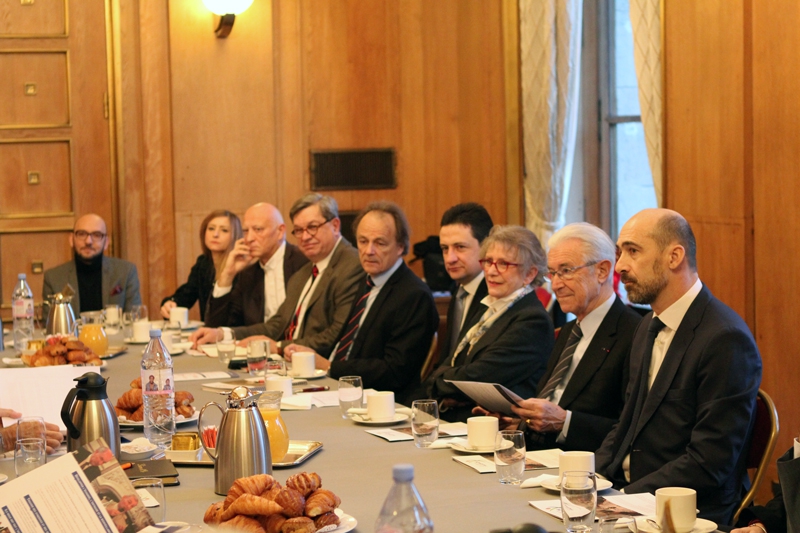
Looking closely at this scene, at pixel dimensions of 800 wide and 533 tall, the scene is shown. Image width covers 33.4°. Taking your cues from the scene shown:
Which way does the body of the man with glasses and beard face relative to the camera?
toward the camera

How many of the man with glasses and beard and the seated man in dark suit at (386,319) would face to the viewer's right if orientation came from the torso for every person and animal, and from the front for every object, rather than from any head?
0

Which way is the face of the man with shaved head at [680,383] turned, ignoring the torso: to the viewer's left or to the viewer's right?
to the viewer's left

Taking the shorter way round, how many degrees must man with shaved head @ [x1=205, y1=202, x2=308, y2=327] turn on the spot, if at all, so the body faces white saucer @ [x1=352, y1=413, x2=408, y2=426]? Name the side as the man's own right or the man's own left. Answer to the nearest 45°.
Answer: approximately 45° to the man's own left

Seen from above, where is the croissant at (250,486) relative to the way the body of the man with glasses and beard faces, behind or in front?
in front

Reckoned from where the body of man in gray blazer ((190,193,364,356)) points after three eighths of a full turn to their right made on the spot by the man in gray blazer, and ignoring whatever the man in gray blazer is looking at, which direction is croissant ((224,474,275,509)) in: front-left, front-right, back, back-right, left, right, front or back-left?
back

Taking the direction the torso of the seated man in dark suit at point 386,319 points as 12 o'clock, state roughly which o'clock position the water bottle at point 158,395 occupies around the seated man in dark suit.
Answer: The water bottle is roughly at 11 o'clock from the seated man in dark suit.

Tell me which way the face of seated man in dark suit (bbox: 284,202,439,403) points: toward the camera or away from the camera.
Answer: toward the camera

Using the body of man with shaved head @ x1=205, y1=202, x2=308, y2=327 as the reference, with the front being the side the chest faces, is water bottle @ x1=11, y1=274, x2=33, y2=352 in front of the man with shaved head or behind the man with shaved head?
in front

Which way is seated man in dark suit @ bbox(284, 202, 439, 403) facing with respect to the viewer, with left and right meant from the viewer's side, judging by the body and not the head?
facing the viewer and to the left of the viewer

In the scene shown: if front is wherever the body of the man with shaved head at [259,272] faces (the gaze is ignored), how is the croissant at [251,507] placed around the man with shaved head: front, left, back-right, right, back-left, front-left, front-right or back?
front-left

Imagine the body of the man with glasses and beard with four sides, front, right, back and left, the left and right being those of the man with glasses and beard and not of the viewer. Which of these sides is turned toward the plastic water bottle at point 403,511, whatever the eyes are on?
front

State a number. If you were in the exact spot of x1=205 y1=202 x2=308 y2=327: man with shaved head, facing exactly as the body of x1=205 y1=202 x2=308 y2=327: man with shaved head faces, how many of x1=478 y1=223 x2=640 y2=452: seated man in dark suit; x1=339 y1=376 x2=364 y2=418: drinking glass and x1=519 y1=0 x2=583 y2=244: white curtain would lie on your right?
0
